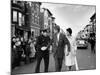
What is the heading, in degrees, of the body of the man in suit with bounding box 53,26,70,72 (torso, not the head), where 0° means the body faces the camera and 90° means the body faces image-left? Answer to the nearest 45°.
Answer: approximately 45°

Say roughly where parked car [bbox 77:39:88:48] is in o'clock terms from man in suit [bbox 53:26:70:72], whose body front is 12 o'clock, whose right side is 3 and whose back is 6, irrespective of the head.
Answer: The parked car is roughly at 7 o'clock from the man in suit.
